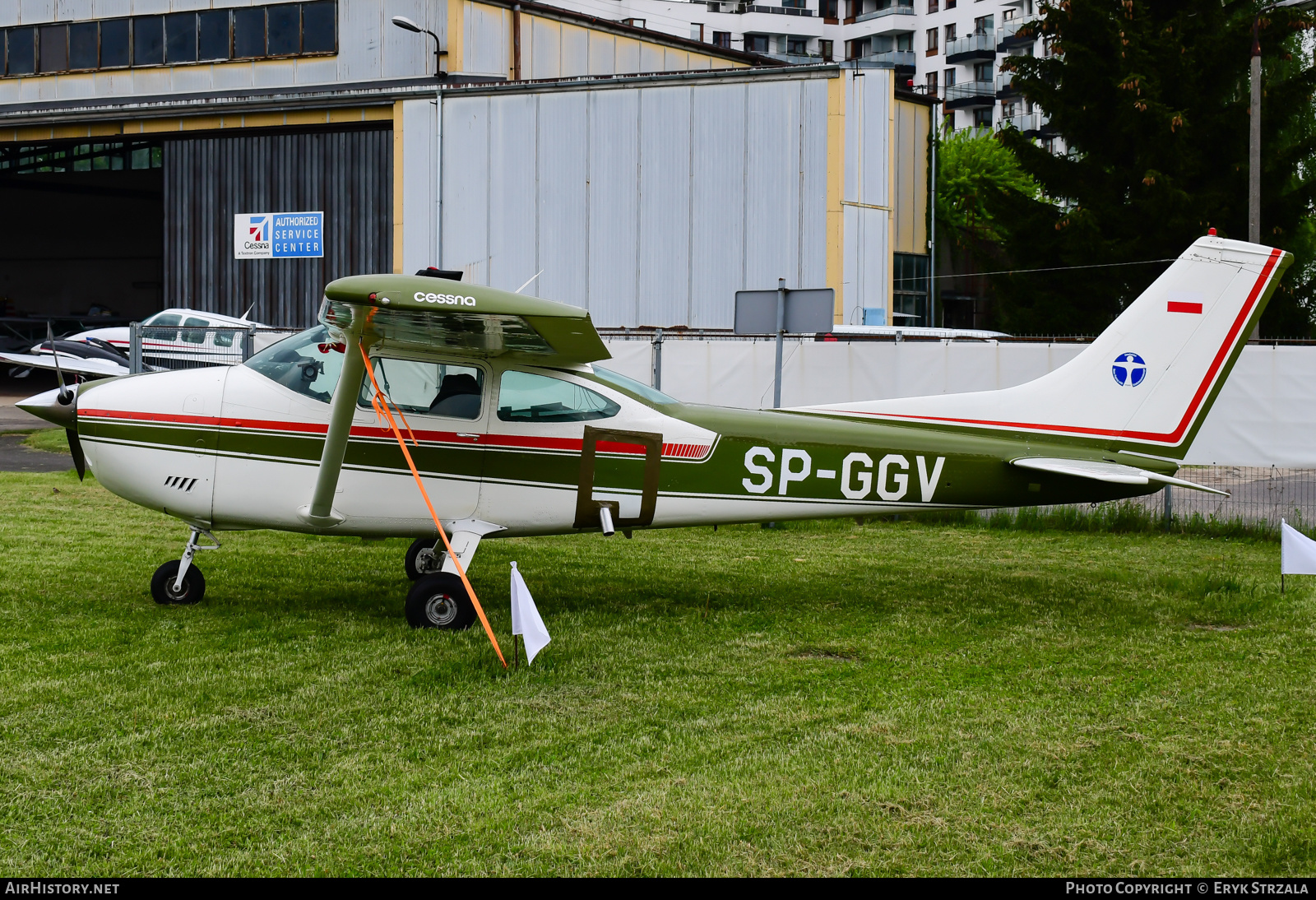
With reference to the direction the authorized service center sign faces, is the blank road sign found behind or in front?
in front

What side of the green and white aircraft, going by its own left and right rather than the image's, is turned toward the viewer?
left

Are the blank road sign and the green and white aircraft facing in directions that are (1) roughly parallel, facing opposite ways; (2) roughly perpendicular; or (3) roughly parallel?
roughly perpendicular

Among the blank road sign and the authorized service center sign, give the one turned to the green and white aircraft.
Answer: the authorized service center sign

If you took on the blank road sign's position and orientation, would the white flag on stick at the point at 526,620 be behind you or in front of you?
behind

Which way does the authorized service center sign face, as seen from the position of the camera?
facing the viewer

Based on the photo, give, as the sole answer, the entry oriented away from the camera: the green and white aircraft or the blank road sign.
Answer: the blank road sign

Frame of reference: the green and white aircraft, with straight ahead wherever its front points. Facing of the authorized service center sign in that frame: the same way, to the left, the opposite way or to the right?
to the left

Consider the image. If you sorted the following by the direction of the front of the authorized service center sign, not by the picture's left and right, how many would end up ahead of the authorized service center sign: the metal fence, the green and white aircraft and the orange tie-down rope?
3

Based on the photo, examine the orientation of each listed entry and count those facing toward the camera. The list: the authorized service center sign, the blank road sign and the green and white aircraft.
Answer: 1

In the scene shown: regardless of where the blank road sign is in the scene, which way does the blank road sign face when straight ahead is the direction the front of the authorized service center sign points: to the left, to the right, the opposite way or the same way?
the opposite way

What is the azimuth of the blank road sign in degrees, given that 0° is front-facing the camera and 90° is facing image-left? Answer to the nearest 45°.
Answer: approximately 180°

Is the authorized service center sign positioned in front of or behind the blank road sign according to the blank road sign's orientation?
in front

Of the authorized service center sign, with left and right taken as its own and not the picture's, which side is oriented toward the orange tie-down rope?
front
